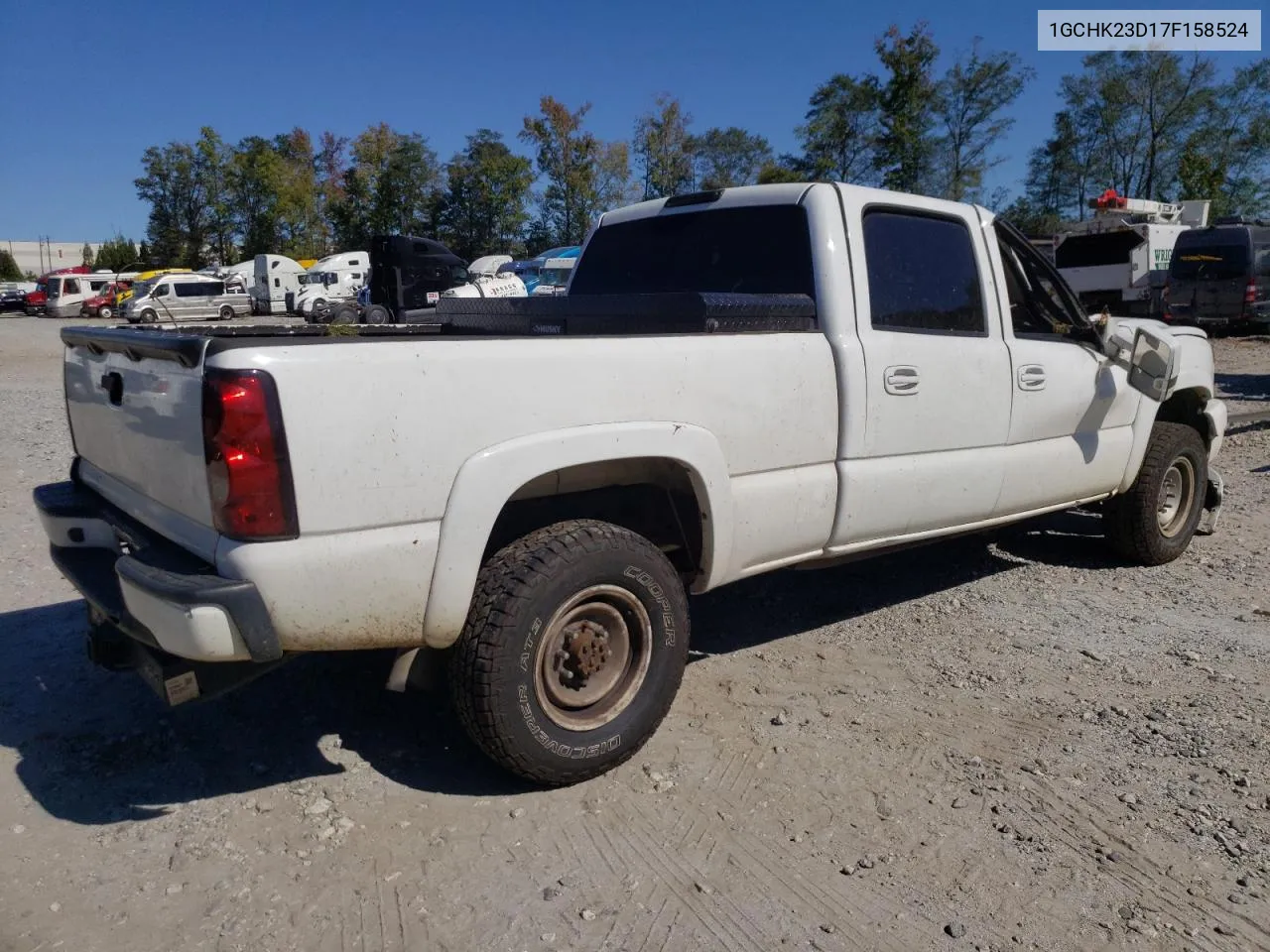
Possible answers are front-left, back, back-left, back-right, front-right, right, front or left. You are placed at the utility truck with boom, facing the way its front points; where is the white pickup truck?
back-right

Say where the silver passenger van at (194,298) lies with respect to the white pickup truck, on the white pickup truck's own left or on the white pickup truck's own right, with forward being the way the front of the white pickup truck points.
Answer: on the white pickup truck's own left

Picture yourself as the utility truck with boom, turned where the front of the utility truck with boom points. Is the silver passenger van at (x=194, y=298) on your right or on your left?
on your left

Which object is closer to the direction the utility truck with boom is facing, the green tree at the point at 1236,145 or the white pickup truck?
the green tree

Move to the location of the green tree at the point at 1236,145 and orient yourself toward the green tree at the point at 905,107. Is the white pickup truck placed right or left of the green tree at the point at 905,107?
left

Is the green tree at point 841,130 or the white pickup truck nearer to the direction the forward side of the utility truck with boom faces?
the green tree

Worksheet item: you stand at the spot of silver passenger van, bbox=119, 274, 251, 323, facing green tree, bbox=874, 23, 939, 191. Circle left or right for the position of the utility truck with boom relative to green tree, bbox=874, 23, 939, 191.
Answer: right

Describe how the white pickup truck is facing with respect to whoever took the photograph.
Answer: facing away from the viewer and to the right of the viewer

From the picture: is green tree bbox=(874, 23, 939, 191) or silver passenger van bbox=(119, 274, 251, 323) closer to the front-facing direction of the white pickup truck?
the green tree

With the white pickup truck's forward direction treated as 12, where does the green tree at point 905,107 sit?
The green tree is roughly at 11 o'clock from the white pickup truck.

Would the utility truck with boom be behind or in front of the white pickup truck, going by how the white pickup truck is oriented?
in front

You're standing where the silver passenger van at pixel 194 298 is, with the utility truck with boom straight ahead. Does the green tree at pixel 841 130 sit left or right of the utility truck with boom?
left
